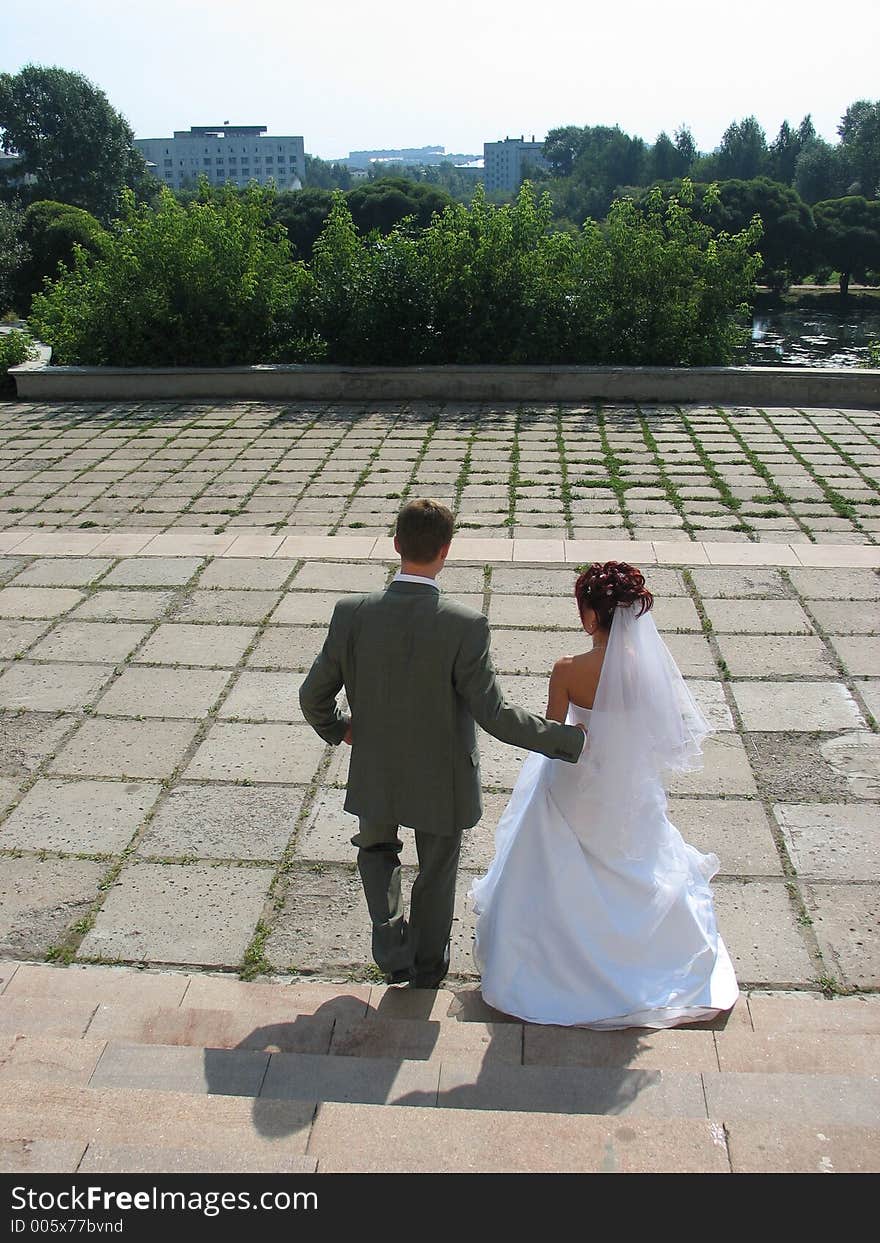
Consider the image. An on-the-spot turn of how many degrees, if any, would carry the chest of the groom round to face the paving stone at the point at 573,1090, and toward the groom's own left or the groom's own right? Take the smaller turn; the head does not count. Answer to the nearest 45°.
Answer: approximately 135° to the groom's own right

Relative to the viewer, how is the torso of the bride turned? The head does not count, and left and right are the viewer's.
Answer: facing away from the viewer and to the left of the viewer

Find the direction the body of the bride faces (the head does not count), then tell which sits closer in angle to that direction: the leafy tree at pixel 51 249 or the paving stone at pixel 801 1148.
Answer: the leafy tree

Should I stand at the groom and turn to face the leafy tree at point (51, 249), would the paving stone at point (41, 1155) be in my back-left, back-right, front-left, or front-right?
back-left

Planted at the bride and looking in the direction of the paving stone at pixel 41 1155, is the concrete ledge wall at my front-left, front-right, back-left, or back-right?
back-right

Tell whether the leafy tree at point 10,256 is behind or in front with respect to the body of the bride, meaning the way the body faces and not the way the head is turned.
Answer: in front

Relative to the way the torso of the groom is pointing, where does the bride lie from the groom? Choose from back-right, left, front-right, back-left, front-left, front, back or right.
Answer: right

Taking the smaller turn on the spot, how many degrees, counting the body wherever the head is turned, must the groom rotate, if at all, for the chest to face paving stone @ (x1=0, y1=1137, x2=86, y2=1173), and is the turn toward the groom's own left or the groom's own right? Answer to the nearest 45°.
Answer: approximately 135° to the groom's own left

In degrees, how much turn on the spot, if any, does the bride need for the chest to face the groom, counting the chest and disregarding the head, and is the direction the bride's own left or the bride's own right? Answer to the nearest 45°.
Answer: approximately 45° to the bride's own left

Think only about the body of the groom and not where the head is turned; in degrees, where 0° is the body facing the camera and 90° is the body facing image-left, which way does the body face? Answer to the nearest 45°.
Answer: approximately 180°

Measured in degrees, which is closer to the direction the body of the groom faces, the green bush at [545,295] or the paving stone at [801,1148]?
the green bush

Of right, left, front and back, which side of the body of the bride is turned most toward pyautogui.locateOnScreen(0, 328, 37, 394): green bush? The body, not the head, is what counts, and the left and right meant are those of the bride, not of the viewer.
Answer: front

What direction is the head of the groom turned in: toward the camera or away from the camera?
away from the camera

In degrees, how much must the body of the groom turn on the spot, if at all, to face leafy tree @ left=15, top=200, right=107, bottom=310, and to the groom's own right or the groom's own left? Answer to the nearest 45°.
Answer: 0° — they already face it
